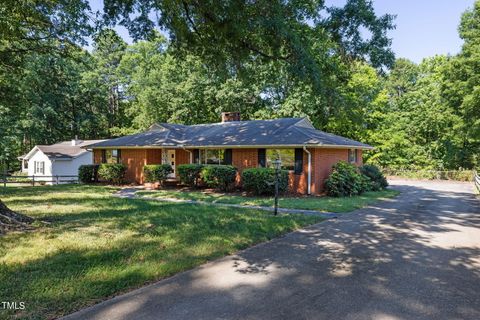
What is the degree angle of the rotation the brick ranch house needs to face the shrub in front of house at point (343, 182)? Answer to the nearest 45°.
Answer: approximately 90° to its left

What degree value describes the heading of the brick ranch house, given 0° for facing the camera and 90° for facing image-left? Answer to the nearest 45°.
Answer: approximately 45°

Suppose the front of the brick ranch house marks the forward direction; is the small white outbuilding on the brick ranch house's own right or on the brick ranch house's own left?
on the brick ranch house's own right

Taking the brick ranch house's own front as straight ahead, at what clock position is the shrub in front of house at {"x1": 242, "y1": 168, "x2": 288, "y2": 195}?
The shrub in front of house is roughly at 10 o'clock from the brick ranch house.

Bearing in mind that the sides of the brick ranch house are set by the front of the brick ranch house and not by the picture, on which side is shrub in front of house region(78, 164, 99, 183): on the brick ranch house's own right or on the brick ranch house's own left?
on the brick ranch house's own right

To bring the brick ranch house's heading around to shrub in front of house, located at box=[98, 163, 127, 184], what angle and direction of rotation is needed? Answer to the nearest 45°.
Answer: approximately 45° to its right

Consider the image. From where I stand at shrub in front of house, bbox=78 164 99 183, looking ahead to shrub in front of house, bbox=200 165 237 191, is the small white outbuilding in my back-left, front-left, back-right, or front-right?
back-left
